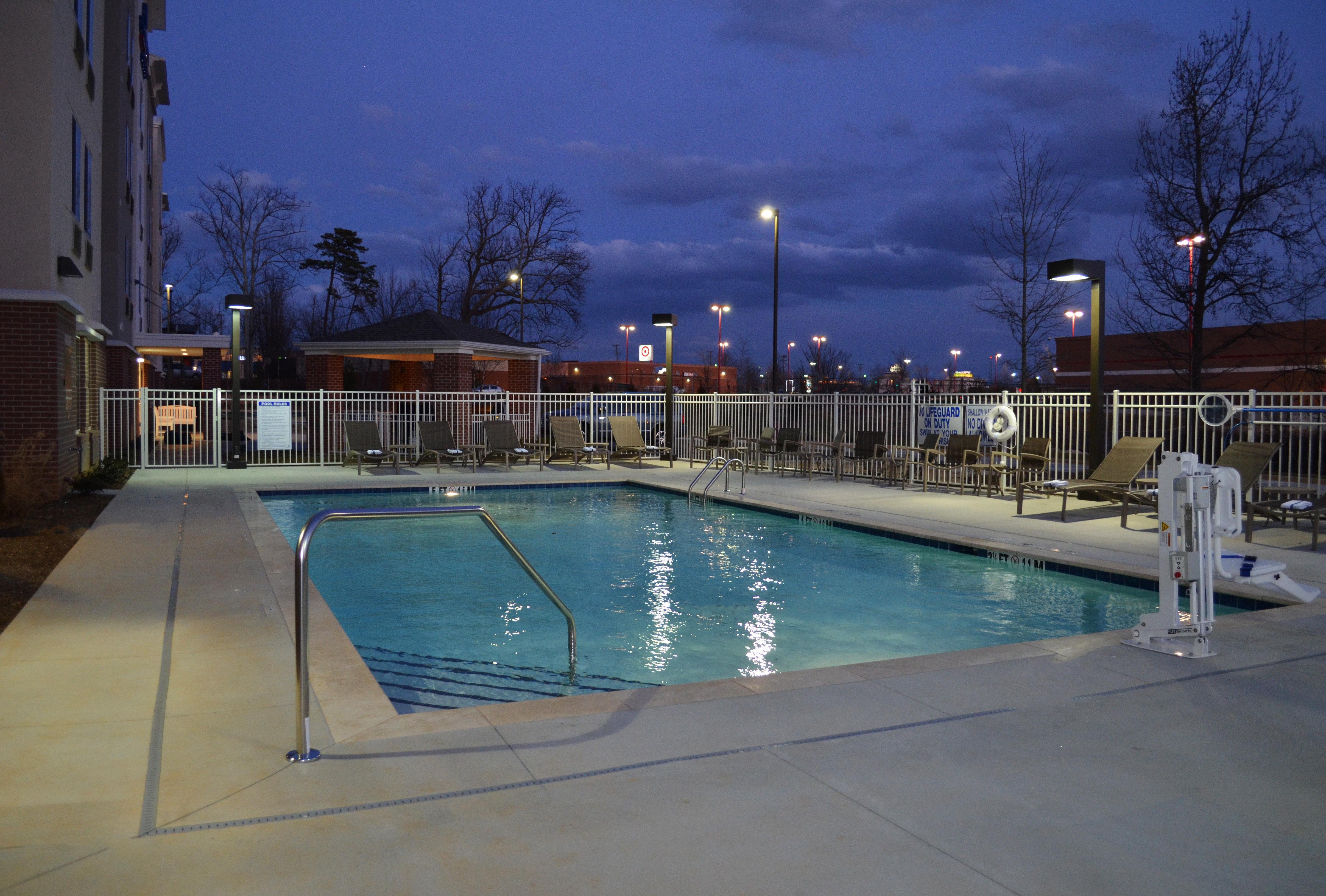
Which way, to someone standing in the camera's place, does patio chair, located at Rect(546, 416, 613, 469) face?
facing the viewer and to the right of the viewer

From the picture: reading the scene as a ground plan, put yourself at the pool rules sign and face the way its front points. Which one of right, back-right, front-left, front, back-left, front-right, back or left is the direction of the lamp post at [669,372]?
left

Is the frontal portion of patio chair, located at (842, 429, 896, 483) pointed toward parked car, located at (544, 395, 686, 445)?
no

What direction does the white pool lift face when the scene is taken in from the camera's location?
facing to the right of the viewer

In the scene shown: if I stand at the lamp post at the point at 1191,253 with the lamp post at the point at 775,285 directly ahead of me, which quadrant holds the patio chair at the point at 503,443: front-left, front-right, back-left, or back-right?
front-left

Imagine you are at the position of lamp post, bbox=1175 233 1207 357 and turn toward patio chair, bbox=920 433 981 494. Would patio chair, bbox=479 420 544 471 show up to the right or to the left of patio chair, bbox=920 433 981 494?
right

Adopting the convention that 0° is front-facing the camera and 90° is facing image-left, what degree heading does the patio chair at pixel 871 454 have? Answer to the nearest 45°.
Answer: approximately 45°

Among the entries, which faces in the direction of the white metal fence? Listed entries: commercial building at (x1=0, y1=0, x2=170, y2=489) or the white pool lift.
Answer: the commercial building

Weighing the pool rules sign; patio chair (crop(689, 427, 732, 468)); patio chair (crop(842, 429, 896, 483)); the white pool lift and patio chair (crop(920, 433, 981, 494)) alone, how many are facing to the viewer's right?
1

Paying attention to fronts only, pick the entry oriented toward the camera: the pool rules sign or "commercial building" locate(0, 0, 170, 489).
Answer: the pool rules sign

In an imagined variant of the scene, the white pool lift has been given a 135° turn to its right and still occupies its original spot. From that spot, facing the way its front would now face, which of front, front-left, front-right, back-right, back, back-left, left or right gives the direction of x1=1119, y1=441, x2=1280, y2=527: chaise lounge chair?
back-right

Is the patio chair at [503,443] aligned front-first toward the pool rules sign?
no

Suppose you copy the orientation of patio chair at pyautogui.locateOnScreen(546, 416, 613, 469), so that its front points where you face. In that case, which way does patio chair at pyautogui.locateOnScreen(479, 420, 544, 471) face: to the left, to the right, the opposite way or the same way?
the same way

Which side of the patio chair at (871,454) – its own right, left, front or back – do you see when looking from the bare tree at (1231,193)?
back

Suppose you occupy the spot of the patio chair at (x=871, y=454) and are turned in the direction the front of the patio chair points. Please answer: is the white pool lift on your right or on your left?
on your left

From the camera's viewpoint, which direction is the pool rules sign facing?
toward the camera

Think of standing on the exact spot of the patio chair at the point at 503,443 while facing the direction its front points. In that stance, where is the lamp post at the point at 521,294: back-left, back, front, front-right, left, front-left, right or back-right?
back-left
